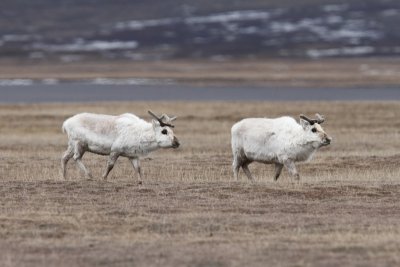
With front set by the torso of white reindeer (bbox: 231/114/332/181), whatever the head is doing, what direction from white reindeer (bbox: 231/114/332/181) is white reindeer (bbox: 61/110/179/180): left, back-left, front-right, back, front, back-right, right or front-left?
back

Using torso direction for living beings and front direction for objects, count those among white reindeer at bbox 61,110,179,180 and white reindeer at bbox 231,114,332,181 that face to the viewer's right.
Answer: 2

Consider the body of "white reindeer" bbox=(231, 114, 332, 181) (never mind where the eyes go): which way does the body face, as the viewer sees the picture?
to the viewer's right

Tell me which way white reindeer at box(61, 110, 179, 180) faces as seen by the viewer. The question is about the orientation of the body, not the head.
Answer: to the viewer's right

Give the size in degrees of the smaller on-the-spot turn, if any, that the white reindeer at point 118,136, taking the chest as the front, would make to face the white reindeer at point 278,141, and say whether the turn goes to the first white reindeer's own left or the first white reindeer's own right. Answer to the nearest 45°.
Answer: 0° — it already faces it
